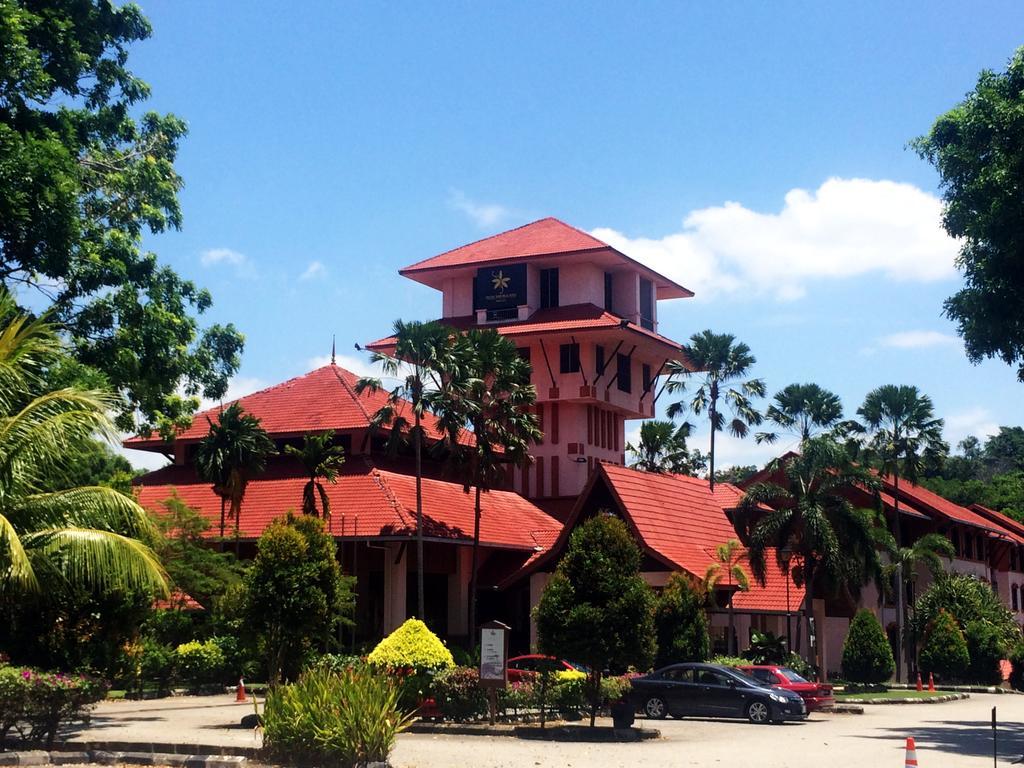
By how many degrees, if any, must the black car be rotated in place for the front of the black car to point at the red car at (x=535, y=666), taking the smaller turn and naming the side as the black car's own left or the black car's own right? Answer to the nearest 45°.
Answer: approximately 180°

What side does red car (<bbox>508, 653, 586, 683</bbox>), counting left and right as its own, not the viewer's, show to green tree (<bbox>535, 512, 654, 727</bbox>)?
right

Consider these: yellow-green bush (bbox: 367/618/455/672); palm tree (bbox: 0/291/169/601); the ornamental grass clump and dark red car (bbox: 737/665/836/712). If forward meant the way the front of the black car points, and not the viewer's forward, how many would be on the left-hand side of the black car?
1

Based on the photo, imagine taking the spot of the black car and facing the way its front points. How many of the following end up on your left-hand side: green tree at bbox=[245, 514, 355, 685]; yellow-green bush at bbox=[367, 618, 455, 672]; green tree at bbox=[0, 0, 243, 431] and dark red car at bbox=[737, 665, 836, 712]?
1

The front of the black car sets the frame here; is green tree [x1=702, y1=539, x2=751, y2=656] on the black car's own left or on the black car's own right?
on the black car's own left

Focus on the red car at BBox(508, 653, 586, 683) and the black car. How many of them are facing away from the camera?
0

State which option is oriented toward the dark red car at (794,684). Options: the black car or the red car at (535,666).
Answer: the red car

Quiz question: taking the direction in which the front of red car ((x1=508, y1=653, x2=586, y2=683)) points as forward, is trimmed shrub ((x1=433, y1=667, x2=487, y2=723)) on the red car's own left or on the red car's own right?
on the red car's own right

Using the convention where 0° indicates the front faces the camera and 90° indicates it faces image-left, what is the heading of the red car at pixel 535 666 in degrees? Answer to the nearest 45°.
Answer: approximately 270°
